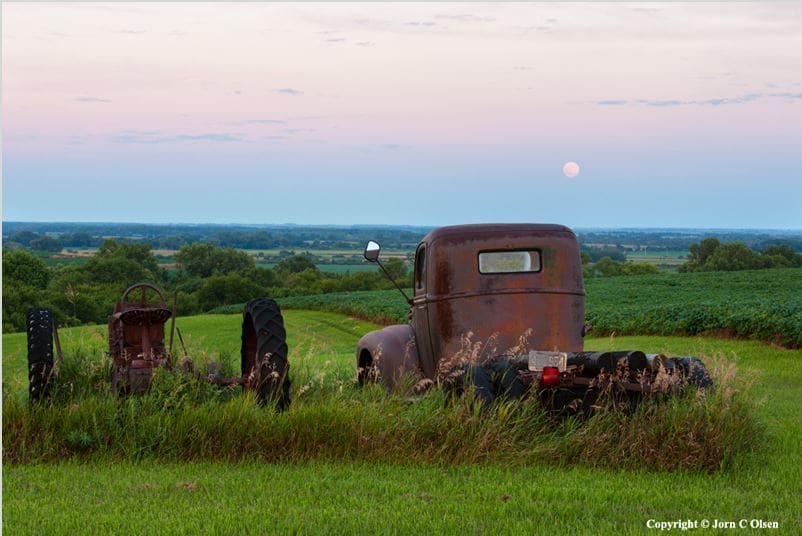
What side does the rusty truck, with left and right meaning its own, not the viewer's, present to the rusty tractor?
left

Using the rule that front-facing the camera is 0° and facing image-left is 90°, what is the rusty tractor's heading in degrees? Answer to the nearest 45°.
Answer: approximately 180°

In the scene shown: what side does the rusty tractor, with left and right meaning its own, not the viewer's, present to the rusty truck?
right

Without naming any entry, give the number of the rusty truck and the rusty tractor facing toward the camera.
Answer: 0

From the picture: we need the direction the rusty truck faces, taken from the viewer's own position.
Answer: facing away from the viewer and to the left of the viewer
